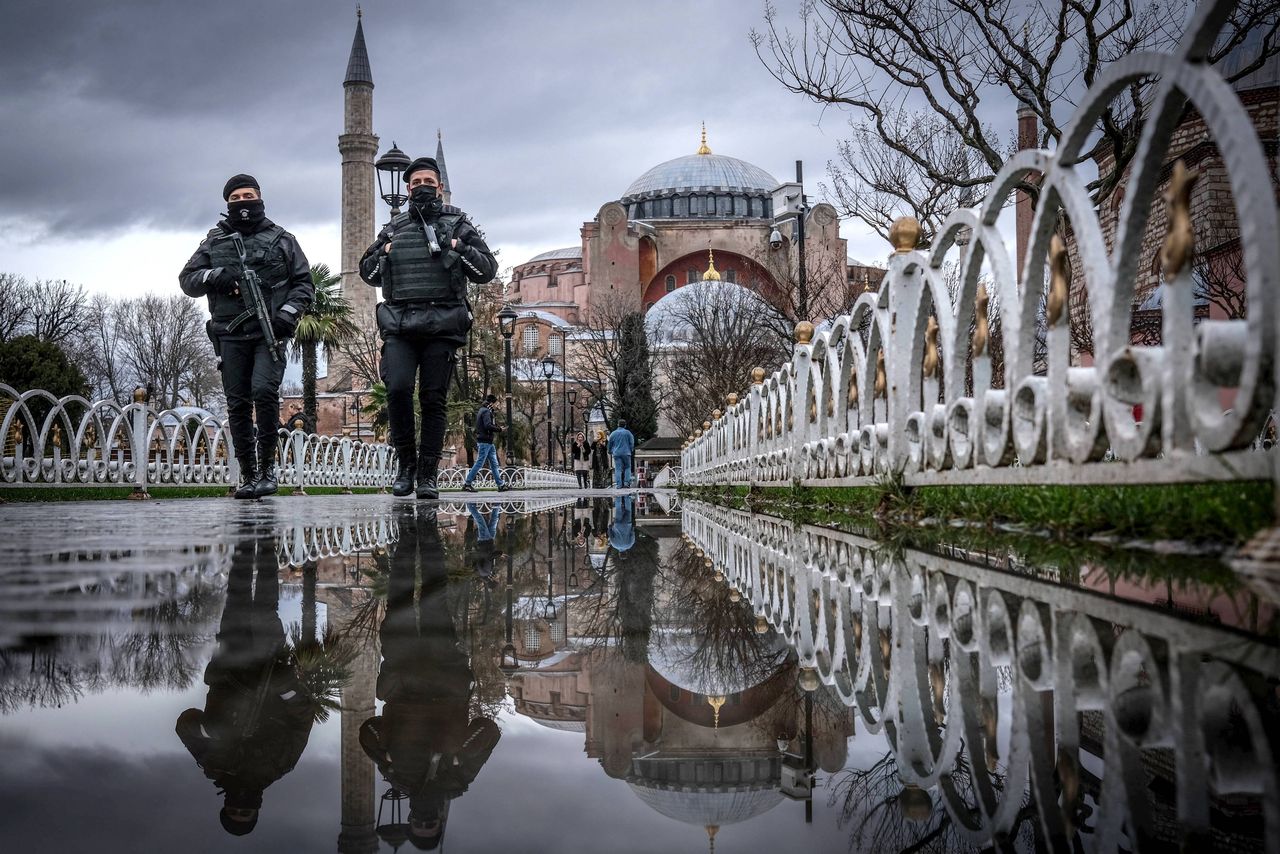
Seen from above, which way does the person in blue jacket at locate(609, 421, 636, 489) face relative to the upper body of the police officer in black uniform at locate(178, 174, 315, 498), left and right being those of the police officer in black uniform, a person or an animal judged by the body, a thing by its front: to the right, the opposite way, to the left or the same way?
the opposite way

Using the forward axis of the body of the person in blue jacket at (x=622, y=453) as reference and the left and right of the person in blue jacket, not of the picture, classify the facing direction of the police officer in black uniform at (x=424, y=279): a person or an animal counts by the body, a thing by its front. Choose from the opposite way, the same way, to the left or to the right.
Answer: the opposite way

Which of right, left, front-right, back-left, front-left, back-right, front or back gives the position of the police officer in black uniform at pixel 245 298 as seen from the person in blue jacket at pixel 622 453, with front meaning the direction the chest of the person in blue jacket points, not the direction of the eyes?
back

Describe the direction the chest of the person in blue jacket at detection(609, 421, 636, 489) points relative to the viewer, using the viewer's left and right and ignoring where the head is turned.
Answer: facing away from the viewer

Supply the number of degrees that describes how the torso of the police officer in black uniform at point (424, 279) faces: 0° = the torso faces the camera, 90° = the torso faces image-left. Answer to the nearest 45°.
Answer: approximately 0°

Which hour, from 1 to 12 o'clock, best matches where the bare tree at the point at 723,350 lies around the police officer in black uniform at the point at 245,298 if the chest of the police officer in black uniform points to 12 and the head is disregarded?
The bare tree is roughly at 7 o'clock from the police officer in black uniform.

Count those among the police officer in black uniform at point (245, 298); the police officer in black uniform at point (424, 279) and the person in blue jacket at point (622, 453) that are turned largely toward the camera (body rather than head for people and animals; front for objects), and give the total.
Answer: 2

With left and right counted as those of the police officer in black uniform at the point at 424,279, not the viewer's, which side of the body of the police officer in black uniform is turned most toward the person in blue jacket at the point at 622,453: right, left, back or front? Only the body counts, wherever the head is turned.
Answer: back
